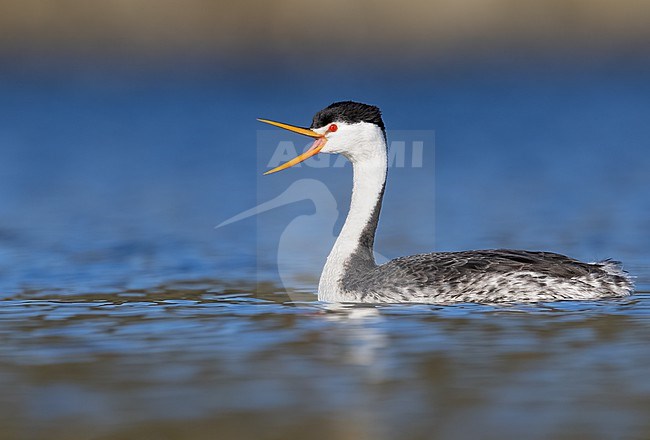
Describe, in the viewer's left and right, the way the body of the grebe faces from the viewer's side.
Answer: facing to the left of the viewer
